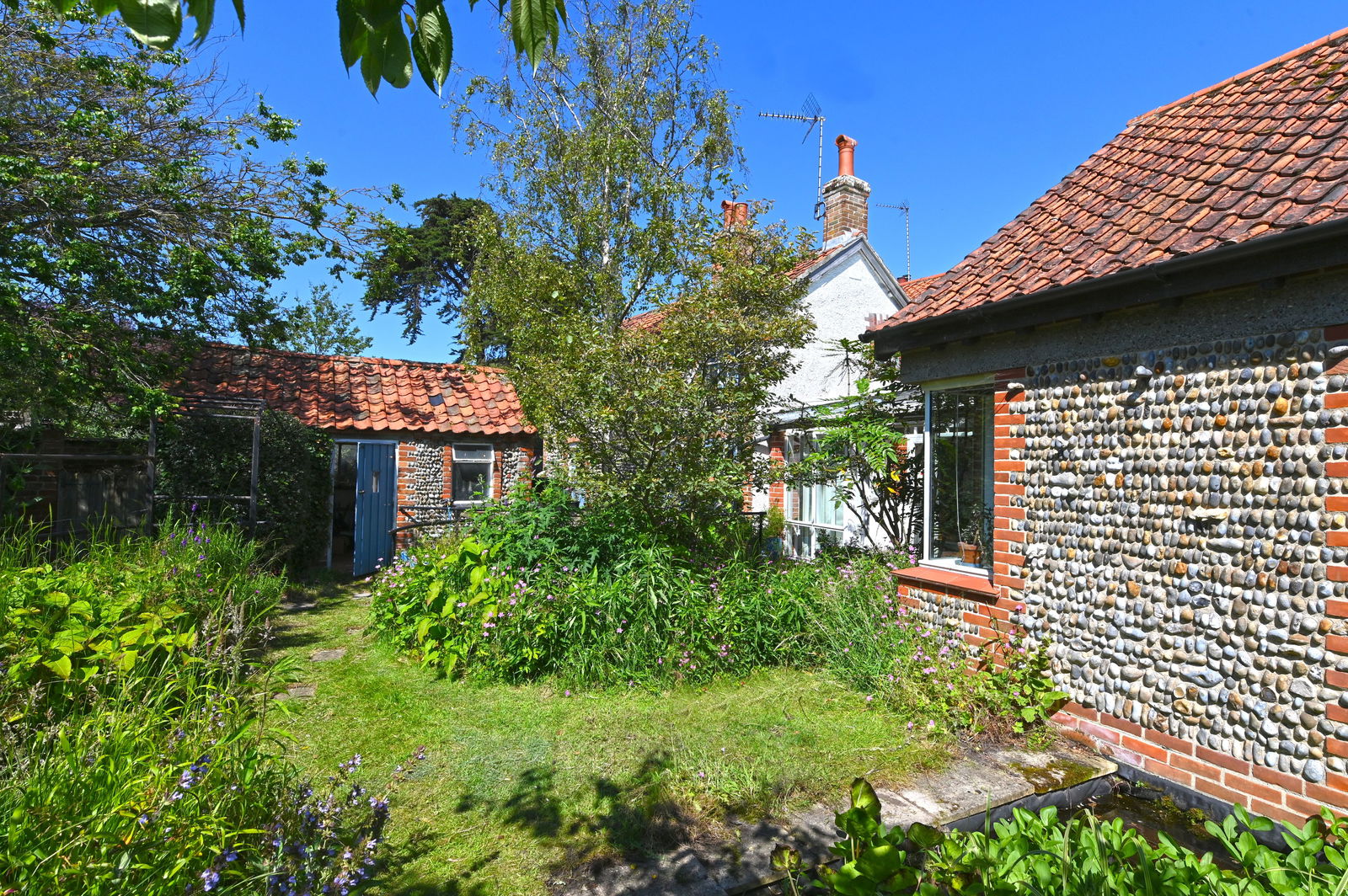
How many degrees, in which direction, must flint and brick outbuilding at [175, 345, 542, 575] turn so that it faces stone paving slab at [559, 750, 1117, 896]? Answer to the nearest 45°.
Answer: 0° — it already faces it

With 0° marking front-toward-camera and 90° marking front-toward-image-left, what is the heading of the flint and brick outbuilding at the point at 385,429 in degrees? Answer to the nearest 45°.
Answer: approximately 0°

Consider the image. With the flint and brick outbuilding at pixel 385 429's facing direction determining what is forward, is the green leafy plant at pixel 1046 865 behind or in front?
in front

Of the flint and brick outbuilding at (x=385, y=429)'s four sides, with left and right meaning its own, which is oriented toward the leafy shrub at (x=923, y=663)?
front

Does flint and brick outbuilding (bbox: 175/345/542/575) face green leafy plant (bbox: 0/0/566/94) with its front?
yes

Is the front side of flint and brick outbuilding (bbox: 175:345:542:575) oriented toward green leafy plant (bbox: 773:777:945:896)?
yes

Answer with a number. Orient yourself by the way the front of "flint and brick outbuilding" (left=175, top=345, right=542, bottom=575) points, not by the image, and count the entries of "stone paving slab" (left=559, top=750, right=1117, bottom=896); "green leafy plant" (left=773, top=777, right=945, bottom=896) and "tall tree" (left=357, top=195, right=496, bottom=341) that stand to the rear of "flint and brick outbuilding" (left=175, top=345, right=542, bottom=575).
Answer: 1

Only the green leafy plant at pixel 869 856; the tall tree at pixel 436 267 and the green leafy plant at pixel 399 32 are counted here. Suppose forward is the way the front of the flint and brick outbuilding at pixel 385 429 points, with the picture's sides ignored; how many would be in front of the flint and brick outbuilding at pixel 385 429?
2

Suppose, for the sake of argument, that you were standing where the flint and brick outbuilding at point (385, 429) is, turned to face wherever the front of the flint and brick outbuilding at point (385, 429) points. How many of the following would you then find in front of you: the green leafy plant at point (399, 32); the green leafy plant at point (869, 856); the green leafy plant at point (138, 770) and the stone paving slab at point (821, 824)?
4

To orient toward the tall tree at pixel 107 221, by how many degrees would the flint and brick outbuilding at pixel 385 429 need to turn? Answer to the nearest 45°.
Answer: approximately 45° to its right

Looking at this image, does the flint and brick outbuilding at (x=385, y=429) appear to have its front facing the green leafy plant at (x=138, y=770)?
yes

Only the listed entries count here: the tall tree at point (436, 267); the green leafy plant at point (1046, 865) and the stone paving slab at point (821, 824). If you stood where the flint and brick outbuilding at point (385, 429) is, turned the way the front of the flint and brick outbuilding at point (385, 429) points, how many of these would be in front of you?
2
